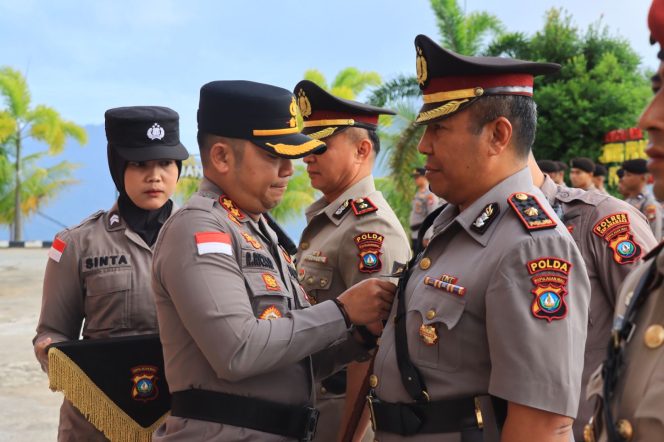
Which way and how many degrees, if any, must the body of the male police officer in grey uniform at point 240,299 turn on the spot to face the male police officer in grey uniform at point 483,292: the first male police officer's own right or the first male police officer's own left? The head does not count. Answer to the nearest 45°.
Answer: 0° — they already face them

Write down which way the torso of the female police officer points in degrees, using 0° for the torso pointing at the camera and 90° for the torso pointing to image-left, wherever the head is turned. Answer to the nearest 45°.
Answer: approximately 315°

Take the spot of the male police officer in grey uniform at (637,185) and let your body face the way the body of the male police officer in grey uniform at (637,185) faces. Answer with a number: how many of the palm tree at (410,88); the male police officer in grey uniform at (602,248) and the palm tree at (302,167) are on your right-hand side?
2

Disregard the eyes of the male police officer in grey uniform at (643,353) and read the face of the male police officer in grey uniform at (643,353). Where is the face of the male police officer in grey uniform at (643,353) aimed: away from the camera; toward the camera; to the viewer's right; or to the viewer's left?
to the viewer's left

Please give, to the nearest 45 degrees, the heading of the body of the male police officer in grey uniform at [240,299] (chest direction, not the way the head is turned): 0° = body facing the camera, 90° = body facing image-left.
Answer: approximately 270°

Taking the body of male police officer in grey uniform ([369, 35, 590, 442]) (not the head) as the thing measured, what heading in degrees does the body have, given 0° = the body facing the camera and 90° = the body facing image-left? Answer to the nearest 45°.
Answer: approximately 90°

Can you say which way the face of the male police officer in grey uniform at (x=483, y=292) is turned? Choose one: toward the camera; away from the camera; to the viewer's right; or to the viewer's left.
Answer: to the viewer's left

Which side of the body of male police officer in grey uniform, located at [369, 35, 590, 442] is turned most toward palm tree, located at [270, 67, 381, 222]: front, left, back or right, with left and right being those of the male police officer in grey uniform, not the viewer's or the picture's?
right

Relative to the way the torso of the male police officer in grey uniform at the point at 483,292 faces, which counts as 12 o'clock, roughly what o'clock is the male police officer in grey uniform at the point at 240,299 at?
the male police officer in grey uniform at the point at 240,299 is roughly at 12 o'clock from the male police officer in grey uniform at the point at 483,292.

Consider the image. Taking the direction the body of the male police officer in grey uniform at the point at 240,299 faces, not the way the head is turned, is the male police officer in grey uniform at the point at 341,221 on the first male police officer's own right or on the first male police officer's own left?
on the first male police officer's own left

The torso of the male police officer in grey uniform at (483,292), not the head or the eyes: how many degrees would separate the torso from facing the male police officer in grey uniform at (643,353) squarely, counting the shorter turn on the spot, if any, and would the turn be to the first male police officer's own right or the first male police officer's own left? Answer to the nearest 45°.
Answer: approximately 135° to the first male police officer's own left

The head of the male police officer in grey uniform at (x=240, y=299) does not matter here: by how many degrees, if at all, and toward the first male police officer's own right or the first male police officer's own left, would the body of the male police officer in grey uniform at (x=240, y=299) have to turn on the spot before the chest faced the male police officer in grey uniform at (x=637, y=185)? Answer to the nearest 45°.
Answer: approximately 45° to the first male police officer's own left
